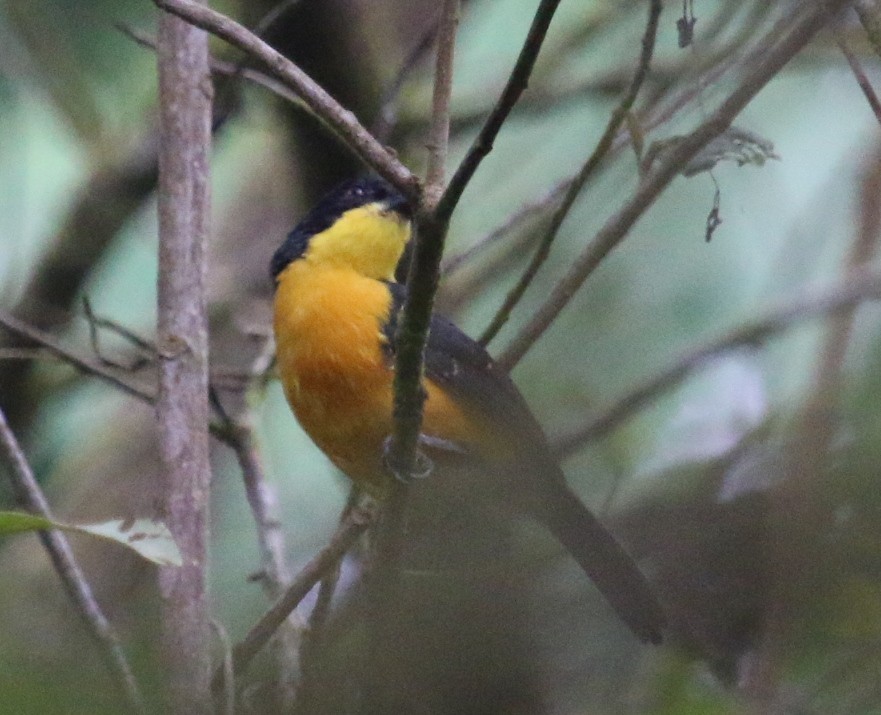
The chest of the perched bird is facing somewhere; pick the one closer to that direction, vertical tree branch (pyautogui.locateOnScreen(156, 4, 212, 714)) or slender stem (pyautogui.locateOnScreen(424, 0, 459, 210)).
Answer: the vertical tree branch

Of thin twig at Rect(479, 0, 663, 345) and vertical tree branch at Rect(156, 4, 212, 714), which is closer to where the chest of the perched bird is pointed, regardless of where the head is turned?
the vertical tree branch

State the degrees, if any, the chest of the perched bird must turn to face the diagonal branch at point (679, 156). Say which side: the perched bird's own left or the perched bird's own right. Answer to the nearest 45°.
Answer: approximately 90° to the perched bird's own left

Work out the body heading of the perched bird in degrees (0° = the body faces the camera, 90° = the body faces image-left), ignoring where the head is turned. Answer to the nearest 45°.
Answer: approximately 45°

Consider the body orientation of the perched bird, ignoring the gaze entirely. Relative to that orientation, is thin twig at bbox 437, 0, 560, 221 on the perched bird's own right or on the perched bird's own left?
on the perched bird's own left

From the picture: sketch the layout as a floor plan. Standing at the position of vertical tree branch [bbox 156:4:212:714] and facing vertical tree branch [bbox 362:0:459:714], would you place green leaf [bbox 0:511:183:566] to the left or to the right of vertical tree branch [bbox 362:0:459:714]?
right

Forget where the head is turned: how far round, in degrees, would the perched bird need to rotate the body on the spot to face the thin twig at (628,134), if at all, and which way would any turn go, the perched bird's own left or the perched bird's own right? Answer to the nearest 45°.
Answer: approximately 135° to the perched bird's own left
